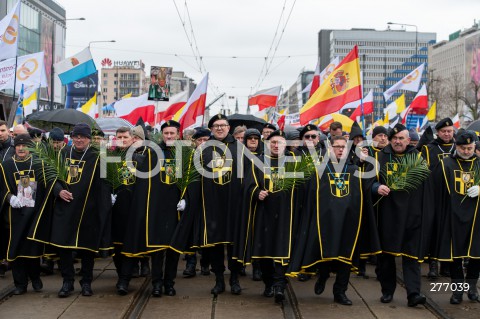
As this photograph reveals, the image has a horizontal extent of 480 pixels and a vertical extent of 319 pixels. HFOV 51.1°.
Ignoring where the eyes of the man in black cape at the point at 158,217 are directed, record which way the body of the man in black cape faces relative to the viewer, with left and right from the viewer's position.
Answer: facing the viewer

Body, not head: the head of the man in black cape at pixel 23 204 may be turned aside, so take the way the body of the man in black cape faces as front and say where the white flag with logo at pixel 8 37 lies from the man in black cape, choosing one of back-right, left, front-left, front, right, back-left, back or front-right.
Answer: back

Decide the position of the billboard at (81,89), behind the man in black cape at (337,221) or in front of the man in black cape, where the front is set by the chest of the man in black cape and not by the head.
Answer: behind

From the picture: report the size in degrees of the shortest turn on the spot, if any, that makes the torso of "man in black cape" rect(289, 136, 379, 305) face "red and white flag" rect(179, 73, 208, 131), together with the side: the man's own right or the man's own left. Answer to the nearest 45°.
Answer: approximately 135° to the man's own right

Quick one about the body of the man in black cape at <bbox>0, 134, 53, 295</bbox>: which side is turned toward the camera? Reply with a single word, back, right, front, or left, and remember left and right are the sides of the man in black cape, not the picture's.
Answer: front

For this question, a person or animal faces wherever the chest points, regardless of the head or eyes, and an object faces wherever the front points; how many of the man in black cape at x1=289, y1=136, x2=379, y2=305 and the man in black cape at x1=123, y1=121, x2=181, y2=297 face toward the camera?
2

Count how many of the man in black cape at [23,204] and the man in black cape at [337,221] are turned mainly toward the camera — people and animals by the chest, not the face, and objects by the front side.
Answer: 2

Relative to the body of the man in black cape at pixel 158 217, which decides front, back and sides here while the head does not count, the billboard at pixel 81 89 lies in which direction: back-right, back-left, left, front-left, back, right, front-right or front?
back

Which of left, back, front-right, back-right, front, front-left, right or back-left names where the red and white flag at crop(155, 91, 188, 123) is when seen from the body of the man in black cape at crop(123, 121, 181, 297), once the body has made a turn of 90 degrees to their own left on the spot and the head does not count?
left

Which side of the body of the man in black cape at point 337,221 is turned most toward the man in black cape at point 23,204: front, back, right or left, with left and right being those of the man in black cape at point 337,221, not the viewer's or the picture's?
right
